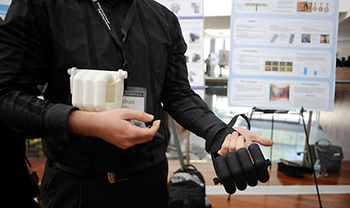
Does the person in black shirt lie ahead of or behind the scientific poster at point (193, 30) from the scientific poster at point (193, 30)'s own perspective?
ahead

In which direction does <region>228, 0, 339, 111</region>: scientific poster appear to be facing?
toward the camera

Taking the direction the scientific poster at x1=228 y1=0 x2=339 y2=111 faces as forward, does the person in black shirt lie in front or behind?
in front

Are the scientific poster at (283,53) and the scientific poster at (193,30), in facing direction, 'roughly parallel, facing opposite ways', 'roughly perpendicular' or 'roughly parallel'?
roughly parallel

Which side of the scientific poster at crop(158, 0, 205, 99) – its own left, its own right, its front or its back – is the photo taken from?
front

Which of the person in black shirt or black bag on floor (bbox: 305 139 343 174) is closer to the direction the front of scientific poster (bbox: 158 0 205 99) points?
the person in black shirt

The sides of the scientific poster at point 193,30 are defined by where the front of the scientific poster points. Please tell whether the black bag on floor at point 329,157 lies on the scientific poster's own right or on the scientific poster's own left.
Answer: on the scientific poster's own left

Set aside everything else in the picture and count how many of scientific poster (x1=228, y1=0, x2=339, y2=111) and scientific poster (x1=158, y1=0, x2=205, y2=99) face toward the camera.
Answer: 2
